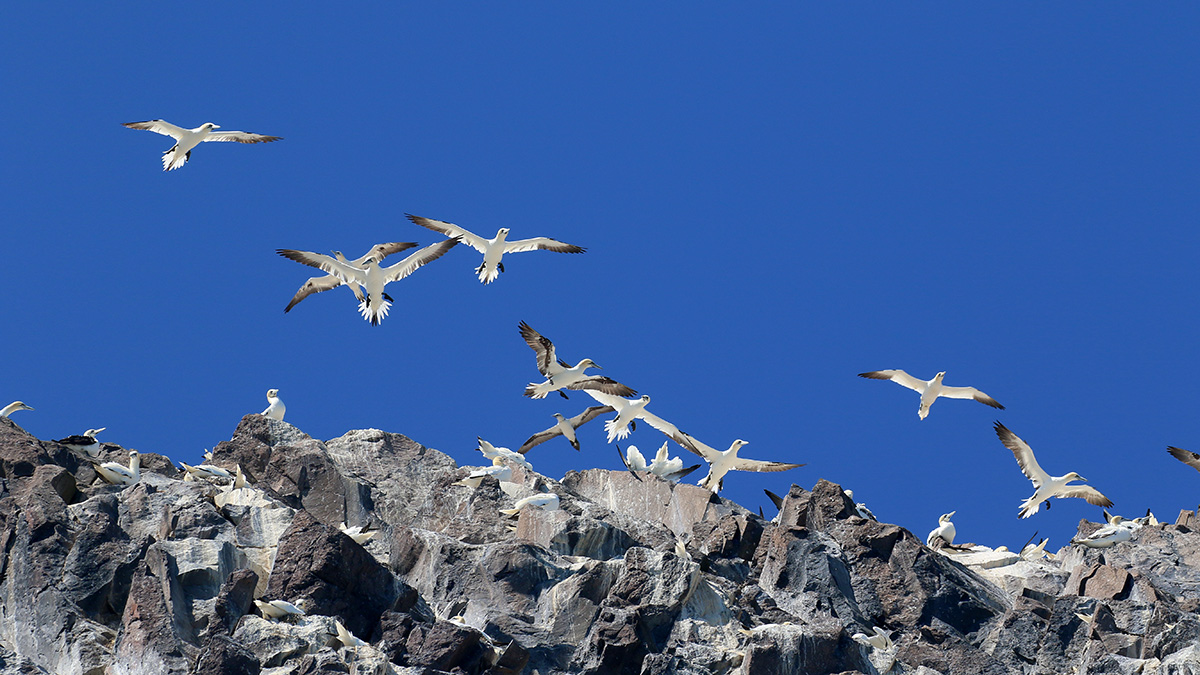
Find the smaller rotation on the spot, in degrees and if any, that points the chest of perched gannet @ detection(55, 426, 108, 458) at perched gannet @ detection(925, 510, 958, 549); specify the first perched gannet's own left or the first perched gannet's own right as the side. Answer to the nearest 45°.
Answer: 0° — it already faces it

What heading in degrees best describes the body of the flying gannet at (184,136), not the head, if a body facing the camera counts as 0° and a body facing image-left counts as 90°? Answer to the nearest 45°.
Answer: approximately 315°

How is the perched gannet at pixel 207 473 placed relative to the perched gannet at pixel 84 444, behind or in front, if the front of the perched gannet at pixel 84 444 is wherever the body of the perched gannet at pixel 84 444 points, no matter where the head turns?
in front

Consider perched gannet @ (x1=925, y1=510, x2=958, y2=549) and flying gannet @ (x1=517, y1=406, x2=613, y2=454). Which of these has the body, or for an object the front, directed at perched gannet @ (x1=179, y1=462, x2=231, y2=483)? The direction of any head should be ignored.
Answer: the flying gannet

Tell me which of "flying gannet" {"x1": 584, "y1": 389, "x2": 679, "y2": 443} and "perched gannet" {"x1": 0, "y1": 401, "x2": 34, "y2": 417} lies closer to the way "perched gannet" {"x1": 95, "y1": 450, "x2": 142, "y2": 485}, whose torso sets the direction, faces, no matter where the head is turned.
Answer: the flying gannet

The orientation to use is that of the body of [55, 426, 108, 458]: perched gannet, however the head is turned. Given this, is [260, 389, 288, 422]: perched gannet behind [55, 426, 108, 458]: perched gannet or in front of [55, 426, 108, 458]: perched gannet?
in front

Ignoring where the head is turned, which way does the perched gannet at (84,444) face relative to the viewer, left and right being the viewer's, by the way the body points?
facing to the right of the viewer

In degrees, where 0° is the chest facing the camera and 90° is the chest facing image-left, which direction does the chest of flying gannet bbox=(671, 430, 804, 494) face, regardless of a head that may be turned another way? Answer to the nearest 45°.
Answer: approximately 315°
